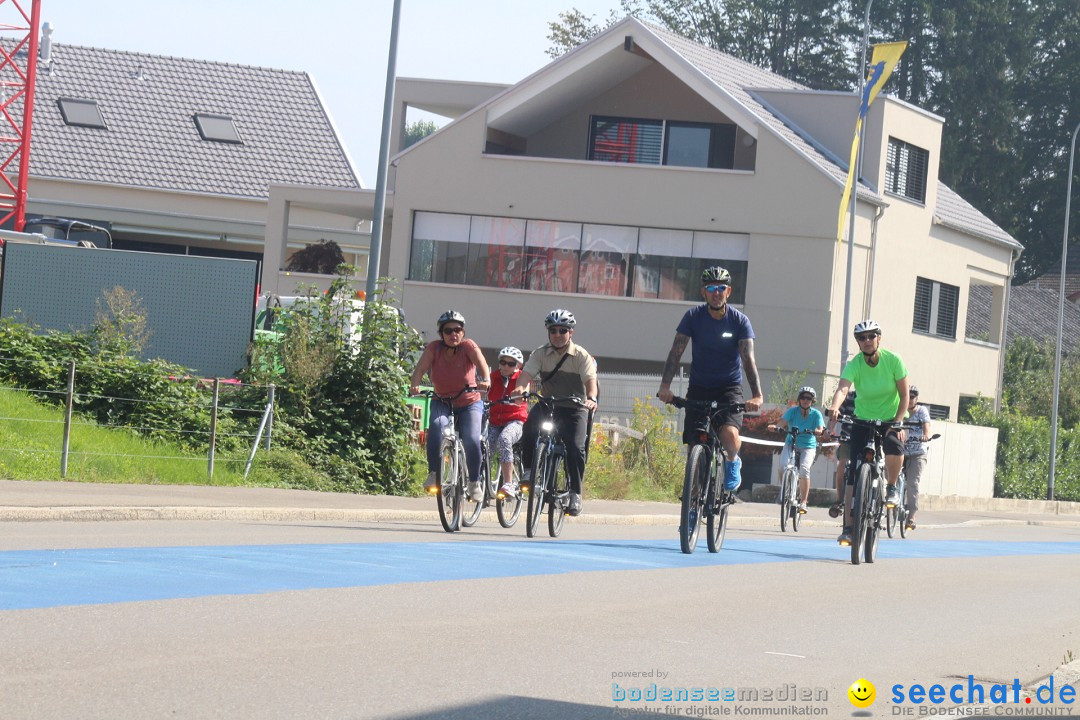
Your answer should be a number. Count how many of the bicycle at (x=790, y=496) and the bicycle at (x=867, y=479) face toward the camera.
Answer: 2

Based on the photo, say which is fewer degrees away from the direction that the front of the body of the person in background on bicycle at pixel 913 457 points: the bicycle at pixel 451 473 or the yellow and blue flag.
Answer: the bicycle

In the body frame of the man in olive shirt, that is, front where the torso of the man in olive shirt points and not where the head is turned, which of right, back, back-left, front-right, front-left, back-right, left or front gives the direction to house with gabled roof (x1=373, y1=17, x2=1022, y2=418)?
back-right

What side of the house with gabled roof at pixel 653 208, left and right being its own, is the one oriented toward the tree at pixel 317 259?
right

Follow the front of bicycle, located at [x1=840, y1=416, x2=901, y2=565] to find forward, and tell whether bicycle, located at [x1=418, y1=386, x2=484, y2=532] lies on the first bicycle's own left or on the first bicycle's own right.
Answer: on the first bicycle's own right
